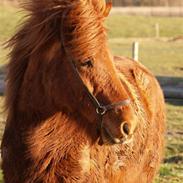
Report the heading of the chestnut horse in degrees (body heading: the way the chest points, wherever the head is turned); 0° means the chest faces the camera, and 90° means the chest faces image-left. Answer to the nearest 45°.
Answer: approximately 45°
